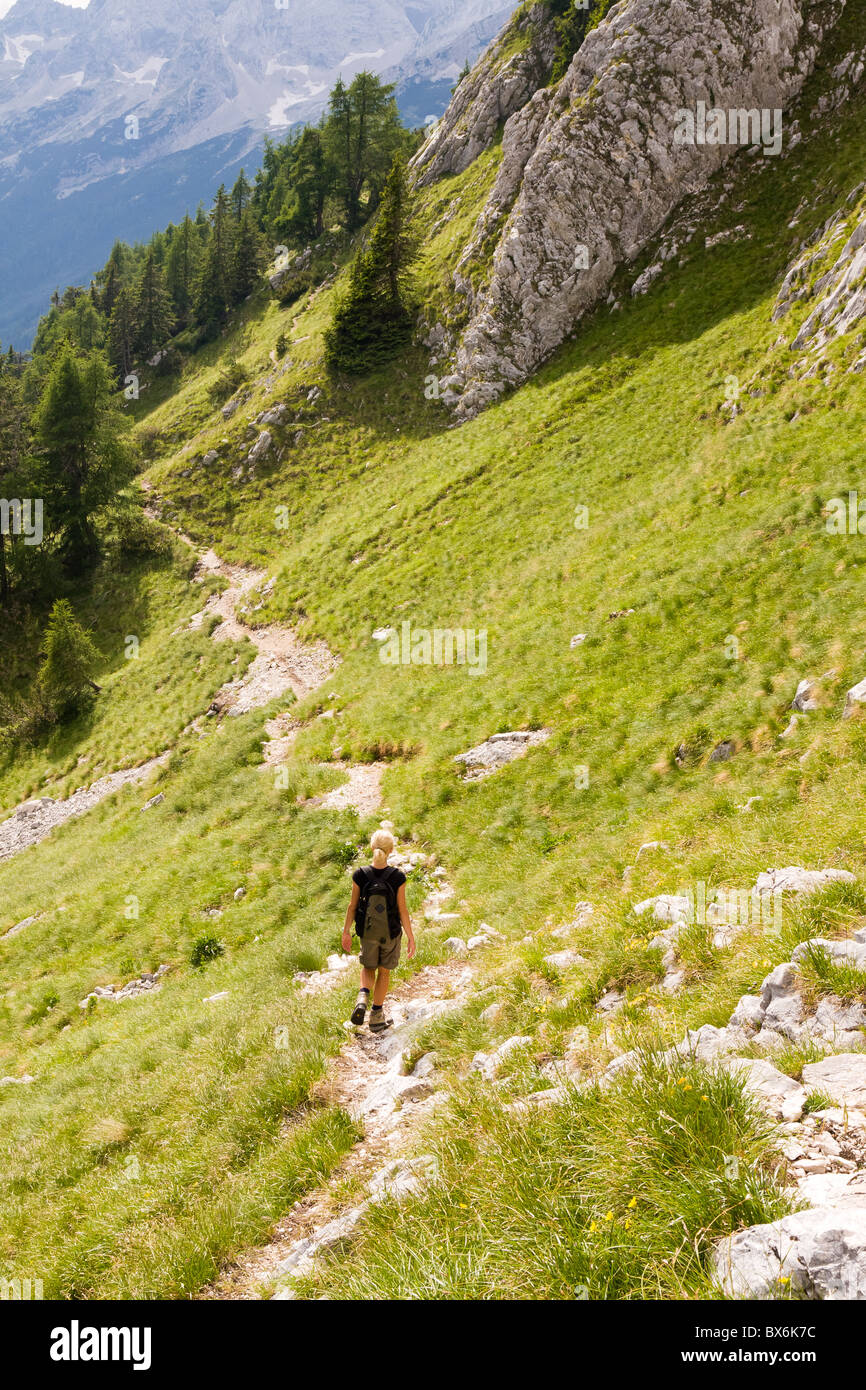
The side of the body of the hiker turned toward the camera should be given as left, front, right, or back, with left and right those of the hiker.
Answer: back

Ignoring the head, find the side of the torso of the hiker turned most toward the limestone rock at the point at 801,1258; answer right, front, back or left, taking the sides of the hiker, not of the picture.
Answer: back

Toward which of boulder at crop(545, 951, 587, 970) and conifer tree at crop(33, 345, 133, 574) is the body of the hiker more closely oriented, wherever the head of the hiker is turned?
the conifer tree

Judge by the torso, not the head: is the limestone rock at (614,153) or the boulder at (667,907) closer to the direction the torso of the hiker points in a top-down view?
the limestone rock

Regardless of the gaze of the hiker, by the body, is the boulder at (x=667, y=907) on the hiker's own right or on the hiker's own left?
on the hiker's own right

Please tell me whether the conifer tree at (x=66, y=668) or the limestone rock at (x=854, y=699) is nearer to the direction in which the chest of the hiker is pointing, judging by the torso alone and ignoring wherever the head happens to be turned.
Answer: the conifer tree
